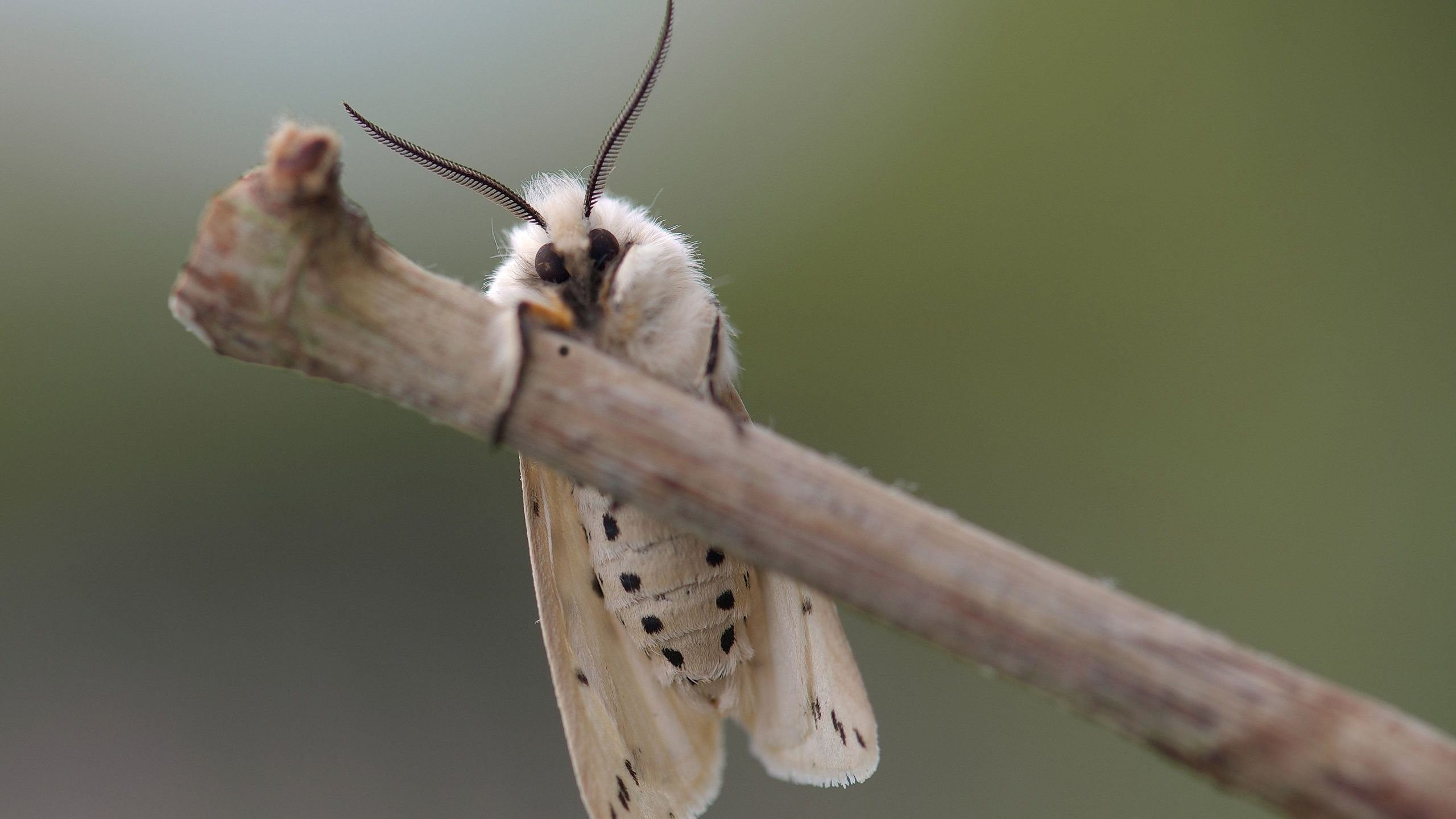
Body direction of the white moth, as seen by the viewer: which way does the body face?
toward the camera
